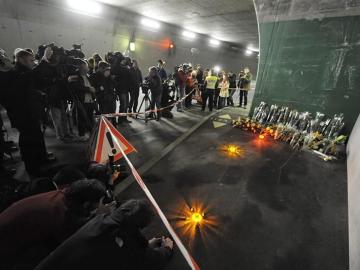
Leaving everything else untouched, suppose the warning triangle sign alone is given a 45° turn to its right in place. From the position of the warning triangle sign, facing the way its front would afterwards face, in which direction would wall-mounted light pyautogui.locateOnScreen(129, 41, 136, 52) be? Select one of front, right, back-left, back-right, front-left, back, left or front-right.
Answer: back

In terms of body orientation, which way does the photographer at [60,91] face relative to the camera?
to the viewer's right

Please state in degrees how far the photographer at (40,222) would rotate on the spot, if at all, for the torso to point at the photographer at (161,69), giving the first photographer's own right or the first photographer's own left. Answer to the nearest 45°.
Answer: approximately 45° to the first photographer's own left

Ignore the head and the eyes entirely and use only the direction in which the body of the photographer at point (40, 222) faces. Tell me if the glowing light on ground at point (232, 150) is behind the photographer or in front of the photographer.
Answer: in front

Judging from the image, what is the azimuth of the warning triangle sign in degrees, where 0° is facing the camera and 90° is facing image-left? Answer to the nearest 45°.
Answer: approximately 315°

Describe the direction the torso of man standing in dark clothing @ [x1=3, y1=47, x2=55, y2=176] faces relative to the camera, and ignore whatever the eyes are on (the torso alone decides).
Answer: to the viewer's right

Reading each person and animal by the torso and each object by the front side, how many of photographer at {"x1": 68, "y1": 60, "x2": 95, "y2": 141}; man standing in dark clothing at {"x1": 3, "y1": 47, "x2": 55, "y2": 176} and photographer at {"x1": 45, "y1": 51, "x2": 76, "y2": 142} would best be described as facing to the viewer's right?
3

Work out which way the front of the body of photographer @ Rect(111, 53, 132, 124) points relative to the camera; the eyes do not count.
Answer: to the viewer's right

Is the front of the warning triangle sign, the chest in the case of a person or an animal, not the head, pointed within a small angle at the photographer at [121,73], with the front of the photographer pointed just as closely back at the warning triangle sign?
no

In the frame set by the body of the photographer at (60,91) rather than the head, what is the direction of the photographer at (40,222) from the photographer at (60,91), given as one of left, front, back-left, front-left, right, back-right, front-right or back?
right

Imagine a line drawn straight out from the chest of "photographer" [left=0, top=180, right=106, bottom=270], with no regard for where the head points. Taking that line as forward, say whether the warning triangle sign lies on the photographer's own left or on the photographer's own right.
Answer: on the photographer's own left

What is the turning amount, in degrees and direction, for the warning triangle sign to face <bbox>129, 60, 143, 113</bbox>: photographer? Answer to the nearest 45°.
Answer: approximately 135° to its left

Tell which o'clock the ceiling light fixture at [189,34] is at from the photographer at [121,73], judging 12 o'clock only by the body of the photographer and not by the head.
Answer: The ceiling light fixture is roughly at 10 o'clock from the photographer.

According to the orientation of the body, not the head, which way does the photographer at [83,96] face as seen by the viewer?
to the viewer's right

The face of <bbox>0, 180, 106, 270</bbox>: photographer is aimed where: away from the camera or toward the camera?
away from the camera

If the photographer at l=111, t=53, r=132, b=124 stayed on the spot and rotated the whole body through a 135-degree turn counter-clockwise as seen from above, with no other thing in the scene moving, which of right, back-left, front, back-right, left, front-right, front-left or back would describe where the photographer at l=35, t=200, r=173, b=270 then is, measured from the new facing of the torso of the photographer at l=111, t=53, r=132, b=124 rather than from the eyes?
back-left
